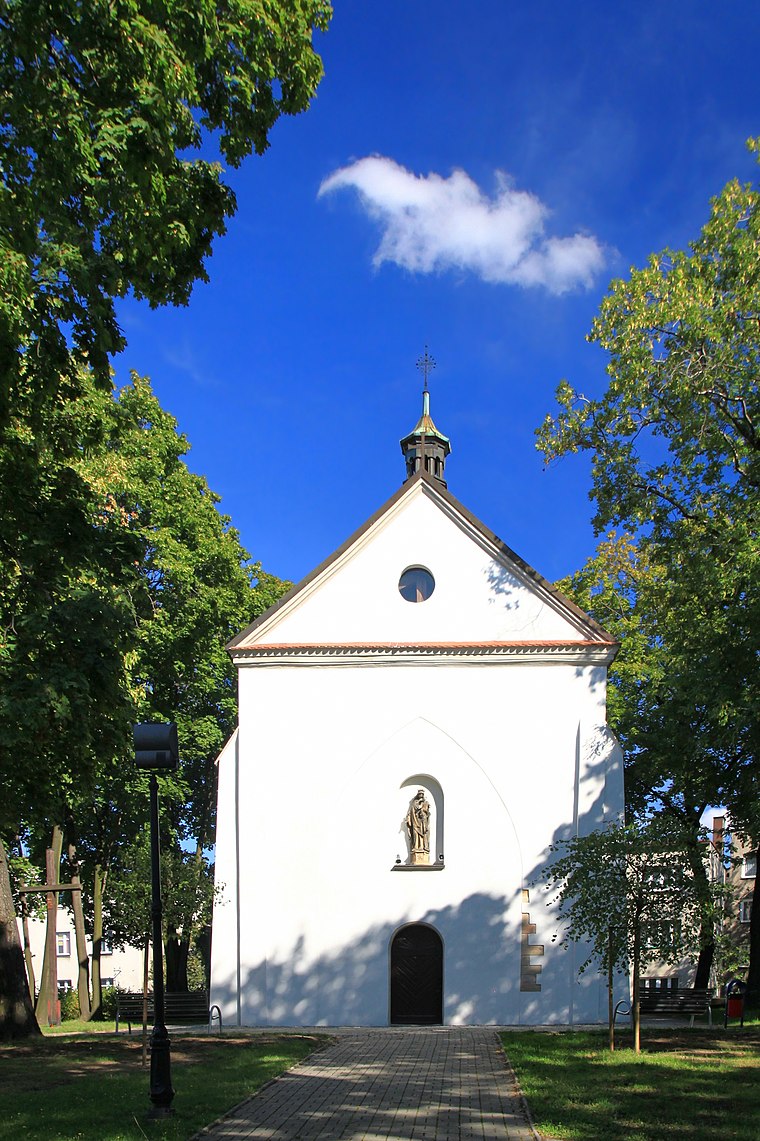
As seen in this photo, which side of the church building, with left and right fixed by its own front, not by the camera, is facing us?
front

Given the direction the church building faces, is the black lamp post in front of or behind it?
in front

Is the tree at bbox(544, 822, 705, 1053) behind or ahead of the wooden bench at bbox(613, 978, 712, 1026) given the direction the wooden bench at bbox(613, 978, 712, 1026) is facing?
ahead

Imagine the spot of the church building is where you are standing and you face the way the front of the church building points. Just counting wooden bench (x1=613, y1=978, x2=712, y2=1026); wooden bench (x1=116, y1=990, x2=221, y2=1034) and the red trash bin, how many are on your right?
1

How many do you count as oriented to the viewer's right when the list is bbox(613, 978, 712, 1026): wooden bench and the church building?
0

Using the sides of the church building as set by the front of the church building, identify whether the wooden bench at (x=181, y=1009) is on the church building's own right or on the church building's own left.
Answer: on the church building's own right

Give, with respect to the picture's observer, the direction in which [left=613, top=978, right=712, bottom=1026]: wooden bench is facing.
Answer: facing the viewer and to the left of the viewer

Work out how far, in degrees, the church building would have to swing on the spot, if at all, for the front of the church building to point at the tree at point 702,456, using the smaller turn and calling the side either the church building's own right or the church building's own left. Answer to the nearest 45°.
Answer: approximately 45° to the church building's own left
